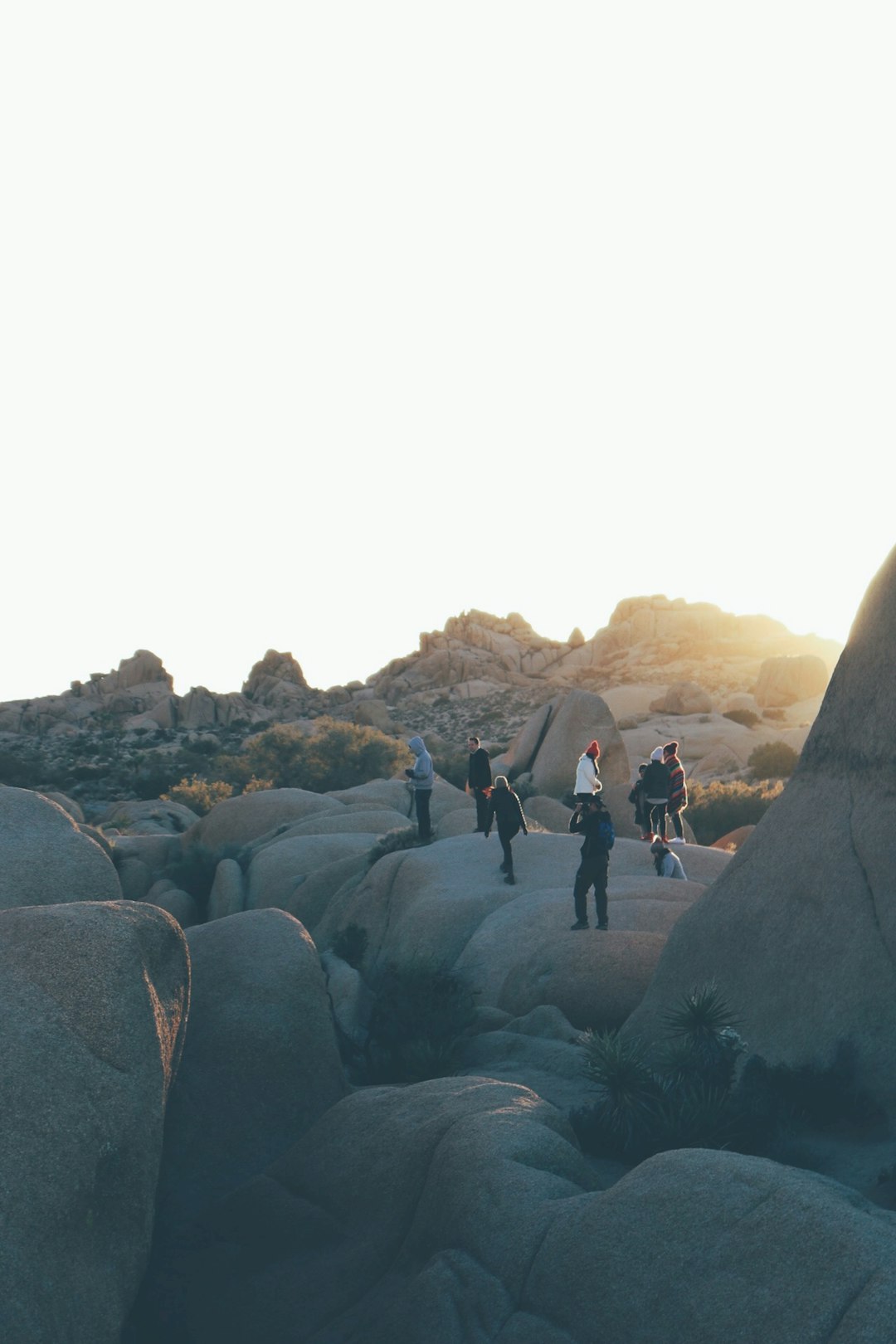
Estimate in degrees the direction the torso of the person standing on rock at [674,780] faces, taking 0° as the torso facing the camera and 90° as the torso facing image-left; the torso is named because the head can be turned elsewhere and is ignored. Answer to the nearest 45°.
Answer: approximately 90°

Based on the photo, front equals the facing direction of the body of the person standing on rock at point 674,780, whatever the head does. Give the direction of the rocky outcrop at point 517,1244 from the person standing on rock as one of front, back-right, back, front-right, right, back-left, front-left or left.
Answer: left

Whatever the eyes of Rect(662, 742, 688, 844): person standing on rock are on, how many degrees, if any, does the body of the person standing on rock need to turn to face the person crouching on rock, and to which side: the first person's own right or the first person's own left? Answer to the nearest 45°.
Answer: approximately 90° to the first person's own left

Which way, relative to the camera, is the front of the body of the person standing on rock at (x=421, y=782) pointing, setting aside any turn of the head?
to the viewer's left

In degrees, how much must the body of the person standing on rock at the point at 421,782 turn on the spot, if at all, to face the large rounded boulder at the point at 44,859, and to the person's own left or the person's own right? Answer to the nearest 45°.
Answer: approximately 90° to the person's own left
